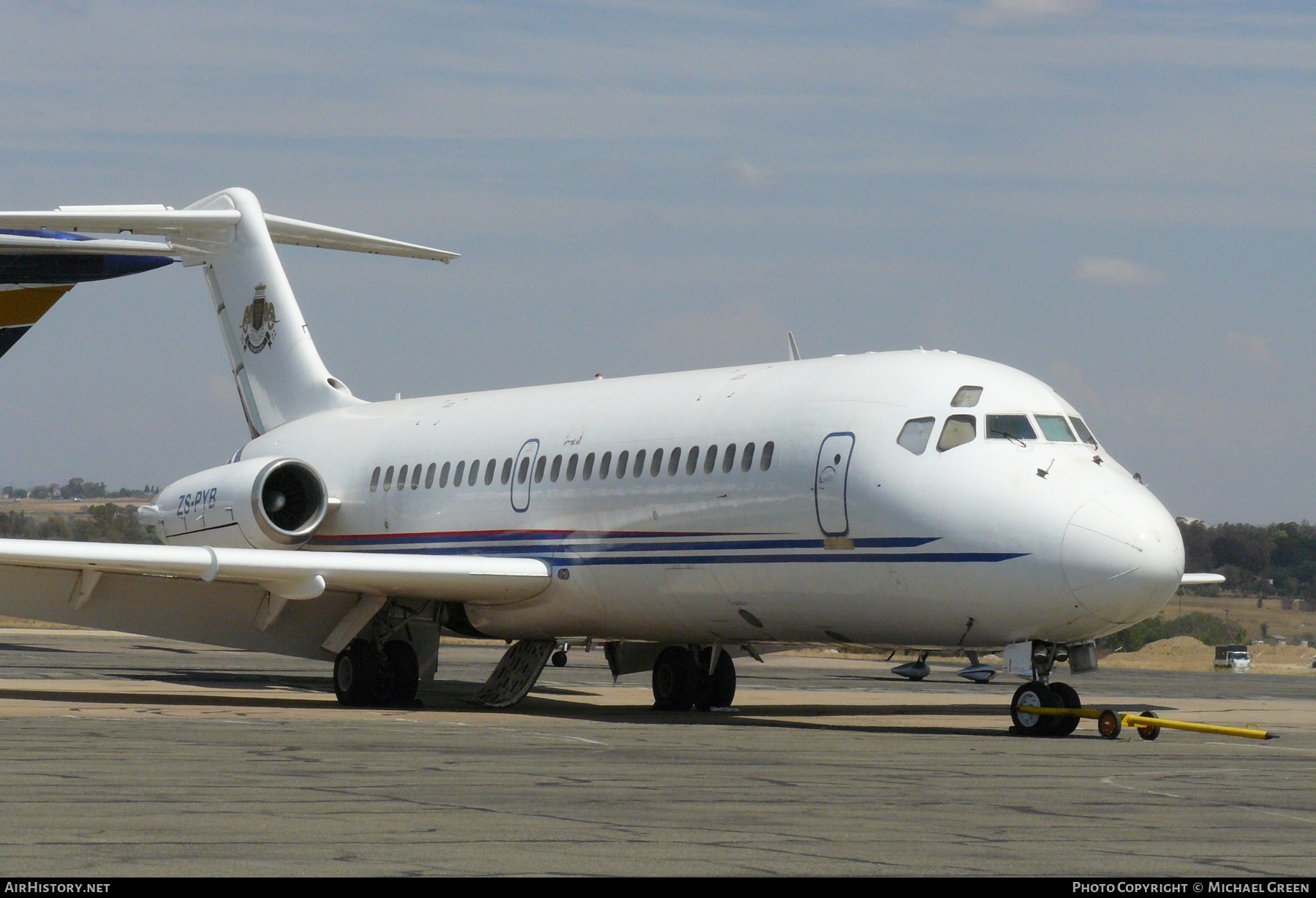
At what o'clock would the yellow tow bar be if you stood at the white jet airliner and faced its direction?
The yellow tow bar is roughly at 12 o'clock from the white jet airliner.

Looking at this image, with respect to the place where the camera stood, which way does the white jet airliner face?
facing the viewer and to the right of the viewer
